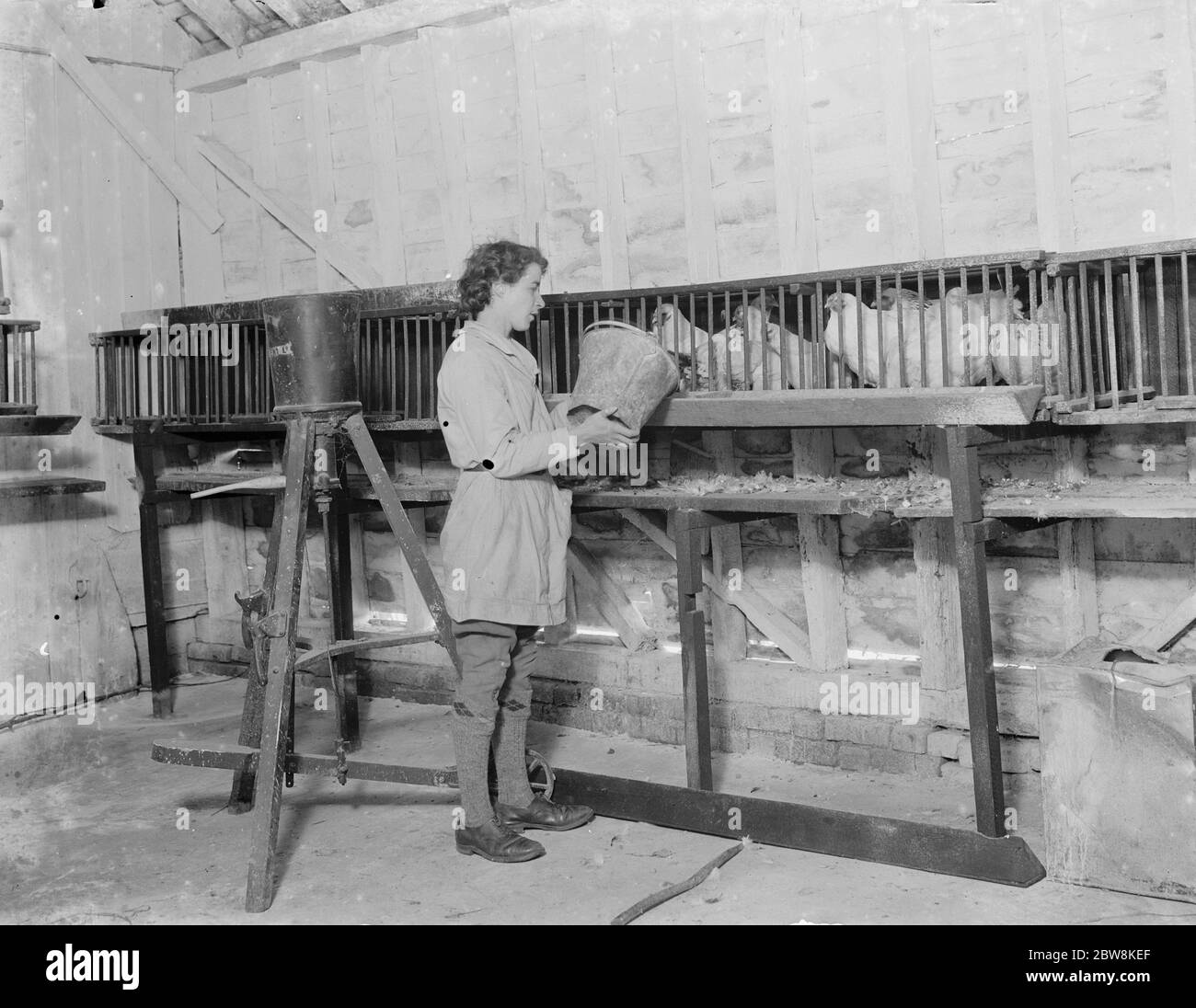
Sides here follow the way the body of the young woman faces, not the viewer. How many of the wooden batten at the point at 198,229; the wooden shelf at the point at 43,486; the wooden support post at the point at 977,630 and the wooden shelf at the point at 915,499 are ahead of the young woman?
2

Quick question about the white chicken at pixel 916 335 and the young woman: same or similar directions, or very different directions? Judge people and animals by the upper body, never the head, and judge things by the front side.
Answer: very different directions

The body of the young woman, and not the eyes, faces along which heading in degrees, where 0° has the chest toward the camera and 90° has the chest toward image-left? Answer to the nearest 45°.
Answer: approximately 270°

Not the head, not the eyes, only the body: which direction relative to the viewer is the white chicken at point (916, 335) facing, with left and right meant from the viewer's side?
facing to the left of the viewer

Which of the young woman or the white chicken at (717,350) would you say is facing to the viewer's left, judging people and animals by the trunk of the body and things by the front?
the white chicken

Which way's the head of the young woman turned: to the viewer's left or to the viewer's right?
to the viewer's right

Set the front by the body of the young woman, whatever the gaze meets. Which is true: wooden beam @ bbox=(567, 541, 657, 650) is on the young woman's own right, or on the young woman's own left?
on the young woman's own left

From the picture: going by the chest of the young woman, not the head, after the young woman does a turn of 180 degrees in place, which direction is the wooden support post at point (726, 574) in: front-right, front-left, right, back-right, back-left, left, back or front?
back-right

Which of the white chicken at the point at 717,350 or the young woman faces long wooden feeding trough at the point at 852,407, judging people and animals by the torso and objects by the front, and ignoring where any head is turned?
the young woman

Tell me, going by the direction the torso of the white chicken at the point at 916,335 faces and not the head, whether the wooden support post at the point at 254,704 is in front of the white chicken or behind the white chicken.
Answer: in front

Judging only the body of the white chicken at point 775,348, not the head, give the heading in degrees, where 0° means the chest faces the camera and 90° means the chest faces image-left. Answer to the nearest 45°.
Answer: approximately 45°
